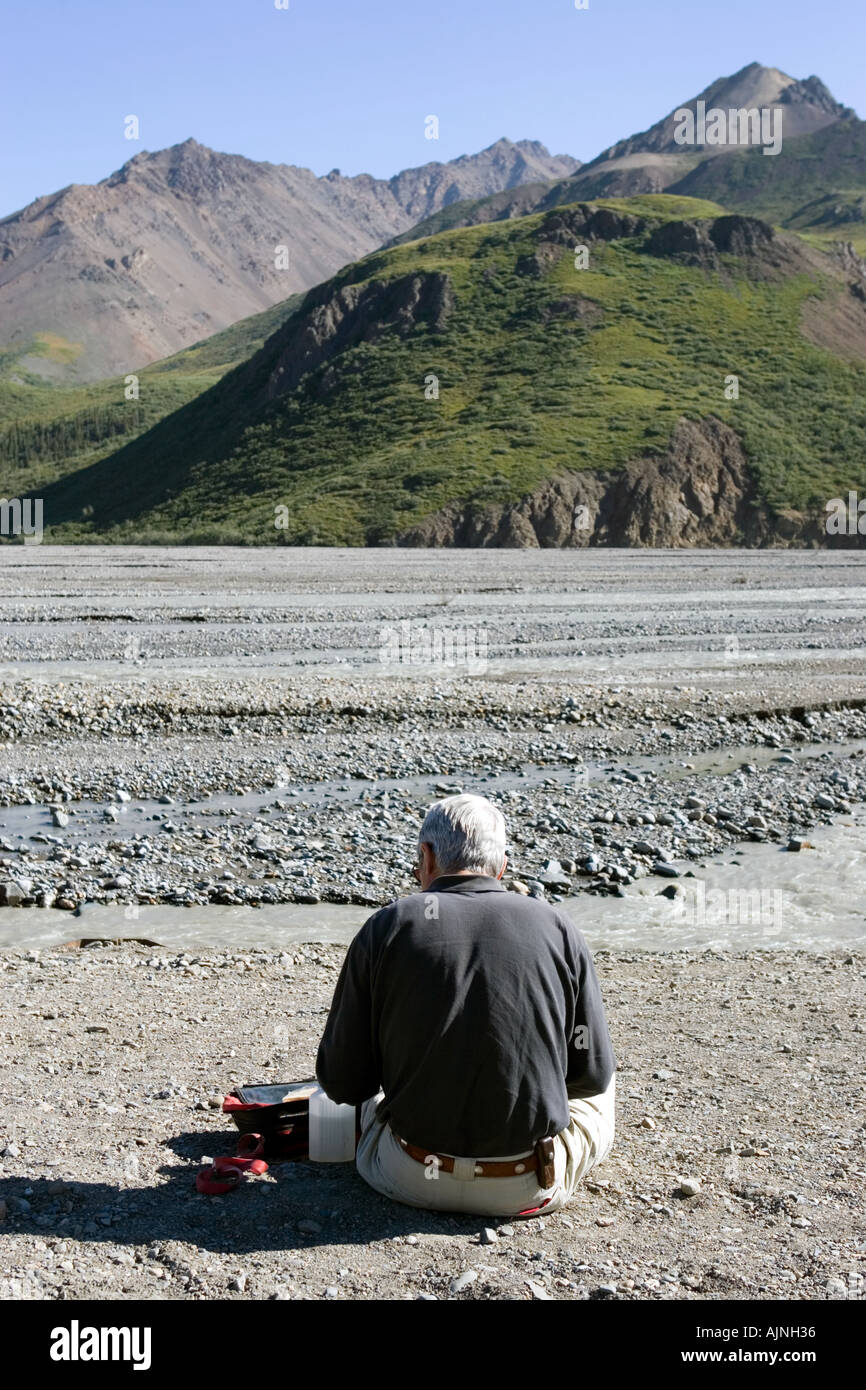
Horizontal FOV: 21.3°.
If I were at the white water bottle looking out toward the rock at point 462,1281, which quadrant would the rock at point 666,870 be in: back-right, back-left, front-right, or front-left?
back-left

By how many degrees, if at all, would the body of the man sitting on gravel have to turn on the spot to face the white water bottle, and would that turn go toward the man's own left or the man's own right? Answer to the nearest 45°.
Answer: approximately 45° to the man's own left

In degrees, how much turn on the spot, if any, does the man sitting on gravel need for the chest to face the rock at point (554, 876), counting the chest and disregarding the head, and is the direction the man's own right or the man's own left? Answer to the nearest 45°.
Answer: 0° — they already face it

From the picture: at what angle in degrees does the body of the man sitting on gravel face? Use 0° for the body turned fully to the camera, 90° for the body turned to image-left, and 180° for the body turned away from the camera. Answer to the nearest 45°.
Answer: approximately 180°

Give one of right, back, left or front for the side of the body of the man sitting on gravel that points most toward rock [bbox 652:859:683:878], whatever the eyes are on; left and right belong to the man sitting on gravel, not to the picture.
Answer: front

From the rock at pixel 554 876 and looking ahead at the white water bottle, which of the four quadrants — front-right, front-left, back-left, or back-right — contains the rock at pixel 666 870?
back-left
